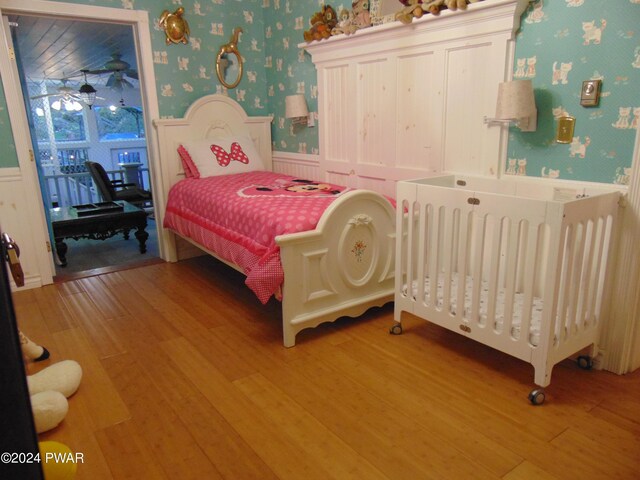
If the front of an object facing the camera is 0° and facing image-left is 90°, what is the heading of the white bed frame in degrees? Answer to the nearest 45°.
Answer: approximately 315°

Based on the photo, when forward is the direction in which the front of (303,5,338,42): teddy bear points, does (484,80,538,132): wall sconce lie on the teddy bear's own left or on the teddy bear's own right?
on the teddy bear's own left

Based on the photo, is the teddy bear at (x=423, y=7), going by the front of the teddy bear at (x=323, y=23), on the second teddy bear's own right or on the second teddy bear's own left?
on the second teddy bear's own left

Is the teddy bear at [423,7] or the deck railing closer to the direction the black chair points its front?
the teddy bear

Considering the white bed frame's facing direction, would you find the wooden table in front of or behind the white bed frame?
behind
